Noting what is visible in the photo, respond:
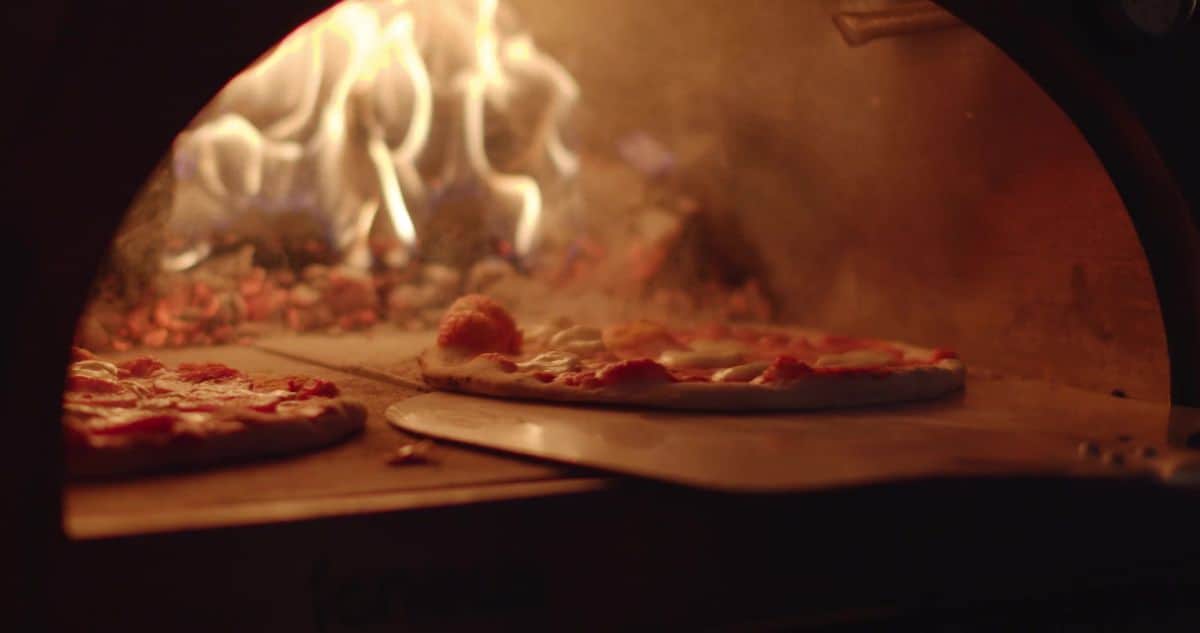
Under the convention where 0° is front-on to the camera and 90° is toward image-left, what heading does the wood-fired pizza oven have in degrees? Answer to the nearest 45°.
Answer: approximately 0°
